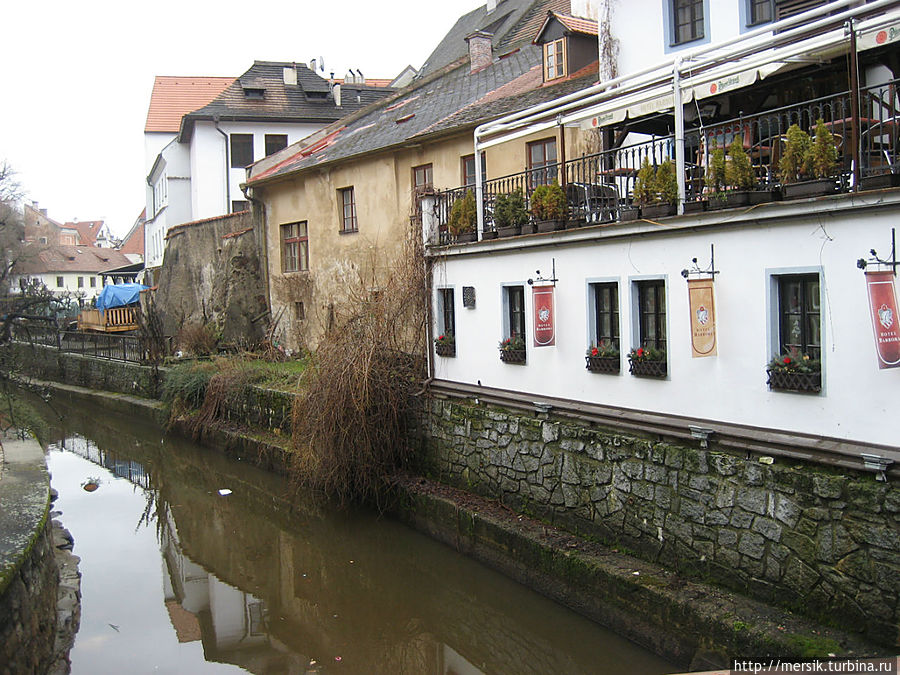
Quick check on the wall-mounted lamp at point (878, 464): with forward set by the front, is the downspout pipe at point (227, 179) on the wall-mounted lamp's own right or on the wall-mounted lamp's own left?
on the wall-mounted lamp's own right

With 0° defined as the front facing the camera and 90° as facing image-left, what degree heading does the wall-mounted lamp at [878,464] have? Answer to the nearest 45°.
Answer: approximately 45°

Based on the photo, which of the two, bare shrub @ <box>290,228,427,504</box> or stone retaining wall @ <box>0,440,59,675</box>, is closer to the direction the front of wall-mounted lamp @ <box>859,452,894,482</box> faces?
the stone retaining wall

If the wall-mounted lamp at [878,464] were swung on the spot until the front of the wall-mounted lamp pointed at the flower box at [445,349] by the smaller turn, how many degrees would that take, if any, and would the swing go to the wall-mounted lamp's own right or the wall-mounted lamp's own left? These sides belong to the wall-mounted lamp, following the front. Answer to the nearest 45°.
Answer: approximately 90° to the wall-mounted lamp's own right

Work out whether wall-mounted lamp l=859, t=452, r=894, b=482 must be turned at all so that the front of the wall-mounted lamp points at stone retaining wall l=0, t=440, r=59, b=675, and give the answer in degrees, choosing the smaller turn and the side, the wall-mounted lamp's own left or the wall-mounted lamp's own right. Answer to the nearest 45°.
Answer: approximately 45° to the wall-mounted lamp's own right

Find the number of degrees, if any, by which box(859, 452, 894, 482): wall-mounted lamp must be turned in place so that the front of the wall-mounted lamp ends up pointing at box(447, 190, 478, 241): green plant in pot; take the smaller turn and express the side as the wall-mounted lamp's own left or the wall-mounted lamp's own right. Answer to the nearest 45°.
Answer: approximately 90° to the wall-mounted lamp's own right

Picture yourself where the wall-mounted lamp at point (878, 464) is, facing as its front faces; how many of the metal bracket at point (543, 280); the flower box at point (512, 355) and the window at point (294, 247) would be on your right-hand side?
3

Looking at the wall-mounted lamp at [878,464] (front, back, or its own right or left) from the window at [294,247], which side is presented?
right

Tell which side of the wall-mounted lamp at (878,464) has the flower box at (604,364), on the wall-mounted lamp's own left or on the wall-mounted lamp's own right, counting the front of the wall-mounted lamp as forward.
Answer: on the wall-mounted lamp's own right
